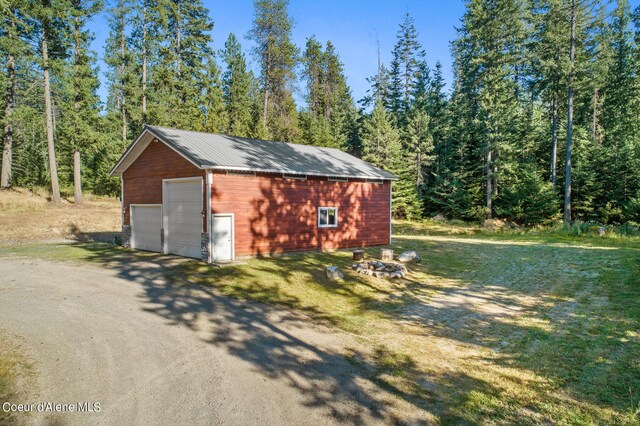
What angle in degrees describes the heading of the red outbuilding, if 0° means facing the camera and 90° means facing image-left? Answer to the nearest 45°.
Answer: approximately 45°

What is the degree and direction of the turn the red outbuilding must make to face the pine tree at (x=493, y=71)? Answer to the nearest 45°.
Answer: approximately 180°

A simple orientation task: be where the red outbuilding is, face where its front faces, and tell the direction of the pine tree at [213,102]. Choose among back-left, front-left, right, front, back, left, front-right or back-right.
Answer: back-right

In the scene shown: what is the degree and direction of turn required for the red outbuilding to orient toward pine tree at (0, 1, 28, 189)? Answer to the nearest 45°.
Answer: approximately 90° to its right

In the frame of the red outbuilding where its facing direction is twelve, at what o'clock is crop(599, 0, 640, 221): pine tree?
The pine tree is roughly at 7 o'clock from the red outbuilding.

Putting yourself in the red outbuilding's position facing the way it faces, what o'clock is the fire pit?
The fire pit is roughly at 9 o'clock from the red outbuilding.

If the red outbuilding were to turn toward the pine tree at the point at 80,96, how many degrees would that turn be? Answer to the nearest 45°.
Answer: approximately 90° to its right

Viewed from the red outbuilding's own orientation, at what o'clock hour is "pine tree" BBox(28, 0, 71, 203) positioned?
The pine tree is roughly at 3 o'clock from the red outbuilding.

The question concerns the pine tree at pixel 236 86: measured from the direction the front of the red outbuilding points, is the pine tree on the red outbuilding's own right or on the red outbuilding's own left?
on the red outbuilding's own right
